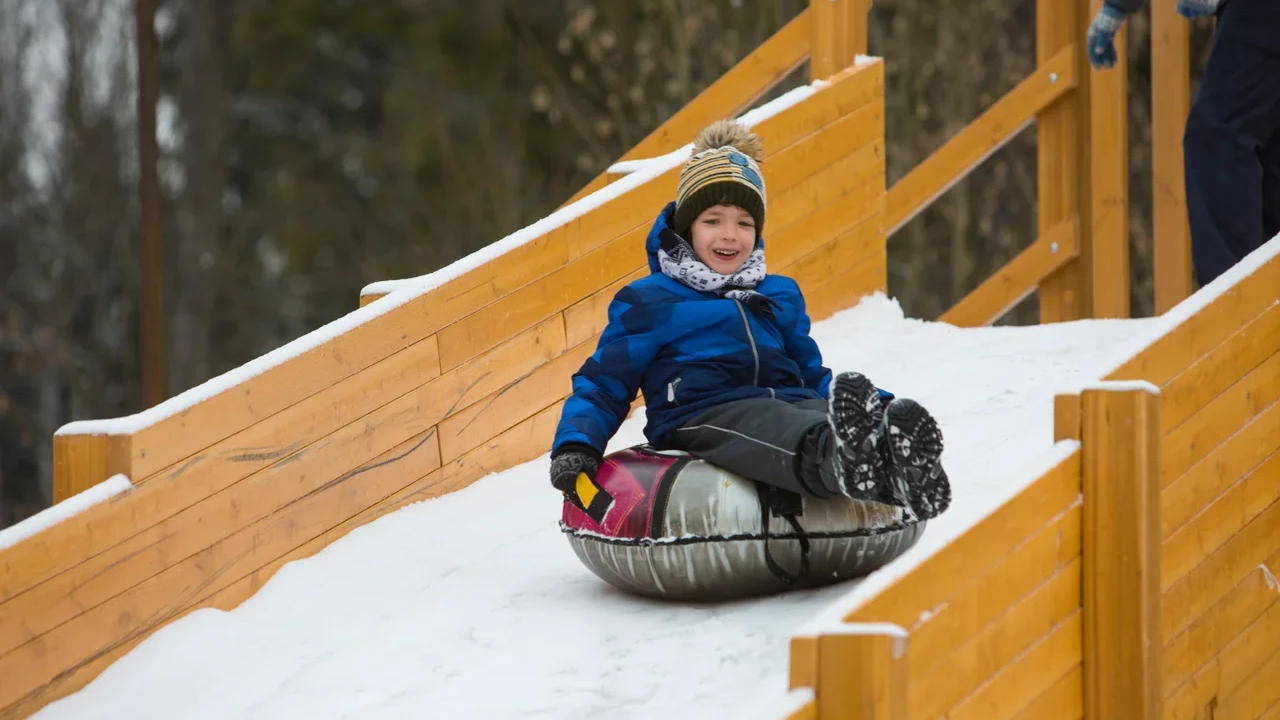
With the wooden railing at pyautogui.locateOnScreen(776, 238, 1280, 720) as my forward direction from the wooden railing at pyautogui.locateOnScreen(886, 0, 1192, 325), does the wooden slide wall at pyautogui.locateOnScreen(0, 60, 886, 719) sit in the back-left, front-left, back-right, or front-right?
front-right

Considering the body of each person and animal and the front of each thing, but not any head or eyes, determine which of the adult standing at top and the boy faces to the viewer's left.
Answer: the adult standing at top

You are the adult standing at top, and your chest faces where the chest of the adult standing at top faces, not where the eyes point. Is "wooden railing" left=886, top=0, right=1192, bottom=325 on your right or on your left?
on your right

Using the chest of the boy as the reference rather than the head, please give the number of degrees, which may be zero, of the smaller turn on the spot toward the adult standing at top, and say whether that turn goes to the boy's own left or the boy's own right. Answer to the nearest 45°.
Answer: approximately 90° to the boy's own left

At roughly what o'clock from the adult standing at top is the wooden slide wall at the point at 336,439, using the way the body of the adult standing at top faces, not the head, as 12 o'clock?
The wooden slide wall is roughly at 11 o'clock from the adult standing at top.

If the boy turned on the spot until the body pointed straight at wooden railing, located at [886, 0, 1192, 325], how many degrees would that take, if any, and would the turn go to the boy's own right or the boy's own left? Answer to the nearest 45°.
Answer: approximately 90° to the boy's own left

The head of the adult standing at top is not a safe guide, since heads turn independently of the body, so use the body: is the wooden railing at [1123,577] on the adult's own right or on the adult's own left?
on the adult's own left

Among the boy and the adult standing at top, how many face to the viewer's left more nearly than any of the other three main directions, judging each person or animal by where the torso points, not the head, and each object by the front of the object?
1

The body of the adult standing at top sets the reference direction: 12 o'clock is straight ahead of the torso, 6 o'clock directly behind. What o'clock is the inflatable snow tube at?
The inflatable snow tube is roughly at 10 o'clock from the adult standing at top.

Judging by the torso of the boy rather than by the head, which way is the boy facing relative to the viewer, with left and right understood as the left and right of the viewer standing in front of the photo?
facing the viewer and to the right of the viewer

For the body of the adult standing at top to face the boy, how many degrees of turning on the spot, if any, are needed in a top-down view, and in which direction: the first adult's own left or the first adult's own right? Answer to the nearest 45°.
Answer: approximately 45° to the first adult's own left

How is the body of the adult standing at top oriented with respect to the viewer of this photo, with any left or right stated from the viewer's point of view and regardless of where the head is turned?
facing to the left of the viewer
